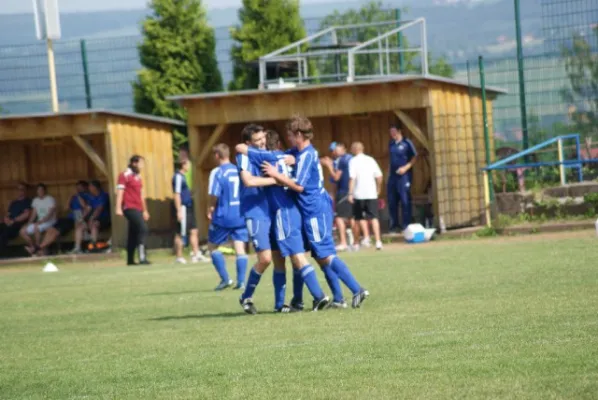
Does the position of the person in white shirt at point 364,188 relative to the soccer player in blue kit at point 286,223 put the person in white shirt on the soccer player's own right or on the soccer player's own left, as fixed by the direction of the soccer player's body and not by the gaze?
on the soccer player's own right

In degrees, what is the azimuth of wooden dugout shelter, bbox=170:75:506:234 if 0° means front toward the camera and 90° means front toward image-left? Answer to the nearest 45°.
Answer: approximately 45°

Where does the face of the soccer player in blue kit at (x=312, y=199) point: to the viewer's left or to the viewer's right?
to the viewer's left

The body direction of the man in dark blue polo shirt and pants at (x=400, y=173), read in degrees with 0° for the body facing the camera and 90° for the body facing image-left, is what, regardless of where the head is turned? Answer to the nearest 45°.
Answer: approximately 45°

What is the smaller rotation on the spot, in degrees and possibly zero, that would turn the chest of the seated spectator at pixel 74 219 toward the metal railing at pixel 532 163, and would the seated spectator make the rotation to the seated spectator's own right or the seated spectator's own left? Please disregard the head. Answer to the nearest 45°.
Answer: approximately 90° to the seated spectator's own left

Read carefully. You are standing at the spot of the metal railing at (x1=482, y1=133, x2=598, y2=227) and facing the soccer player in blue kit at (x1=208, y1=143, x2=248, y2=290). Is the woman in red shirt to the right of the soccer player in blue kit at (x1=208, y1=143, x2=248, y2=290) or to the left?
right

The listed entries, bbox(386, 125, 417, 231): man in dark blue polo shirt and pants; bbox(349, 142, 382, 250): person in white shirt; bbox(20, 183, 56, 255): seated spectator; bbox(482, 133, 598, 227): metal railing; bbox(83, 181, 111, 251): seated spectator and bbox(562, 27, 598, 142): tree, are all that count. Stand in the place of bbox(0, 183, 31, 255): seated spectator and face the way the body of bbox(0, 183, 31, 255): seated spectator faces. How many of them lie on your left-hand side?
6

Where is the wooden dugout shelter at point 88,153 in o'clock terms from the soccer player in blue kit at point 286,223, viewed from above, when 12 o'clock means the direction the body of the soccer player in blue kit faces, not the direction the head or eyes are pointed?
The wooden dugout shelter is roughly at 1 o'clock from the soccer player in blue kit.

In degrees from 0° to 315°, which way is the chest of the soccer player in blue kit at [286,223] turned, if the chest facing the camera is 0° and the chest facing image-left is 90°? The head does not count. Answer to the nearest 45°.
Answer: approximately 135°
